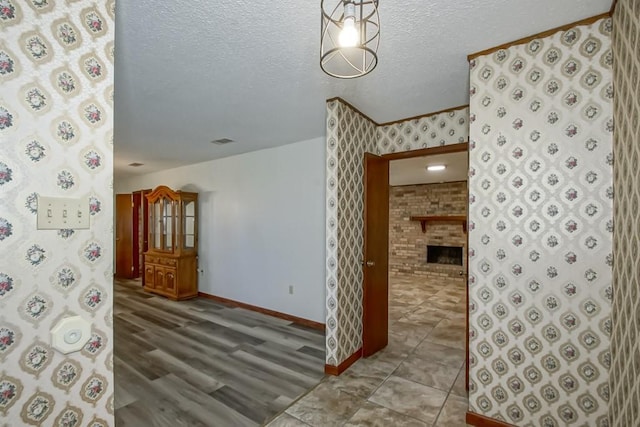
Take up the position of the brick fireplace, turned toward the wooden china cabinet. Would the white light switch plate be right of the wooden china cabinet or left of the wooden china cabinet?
left

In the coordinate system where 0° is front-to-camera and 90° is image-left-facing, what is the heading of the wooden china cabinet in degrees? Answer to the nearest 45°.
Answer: approximately 45°

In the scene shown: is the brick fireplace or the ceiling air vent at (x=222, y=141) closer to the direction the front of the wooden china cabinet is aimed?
the ceiling air vent

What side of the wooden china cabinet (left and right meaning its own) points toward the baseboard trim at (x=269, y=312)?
left

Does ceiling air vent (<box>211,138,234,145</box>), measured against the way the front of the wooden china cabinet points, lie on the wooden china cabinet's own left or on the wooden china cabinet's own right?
on the wooden china cabinet's own left

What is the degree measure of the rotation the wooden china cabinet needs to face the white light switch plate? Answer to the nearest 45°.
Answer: approximately 45° to its left

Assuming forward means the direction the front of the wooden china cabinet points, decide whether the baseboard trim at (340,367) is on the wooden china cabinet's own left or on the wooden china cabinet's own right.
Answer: on the wooden china cabinet's own left

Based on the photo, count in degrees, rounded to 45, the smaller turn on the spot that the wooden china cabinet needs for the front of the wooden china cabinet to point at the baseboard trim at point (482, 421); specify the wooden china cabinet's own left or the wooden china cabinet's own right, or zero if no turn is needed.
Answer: approximately 45° to the wooden china cabinet's own left

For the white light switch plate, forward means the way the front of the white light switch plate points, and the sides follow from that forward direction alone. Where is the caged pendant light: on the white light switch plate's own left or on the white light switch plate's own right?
on the white light switch plate's own left

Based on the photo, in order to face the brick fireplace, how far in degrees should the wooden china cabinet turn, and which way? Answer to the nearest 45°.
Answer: approximately 135° to its left
